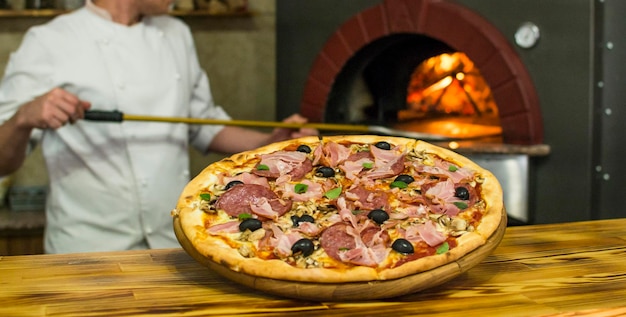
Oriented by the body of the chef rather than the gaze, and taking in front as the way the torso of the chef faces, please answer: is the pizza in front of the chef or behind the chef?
in front

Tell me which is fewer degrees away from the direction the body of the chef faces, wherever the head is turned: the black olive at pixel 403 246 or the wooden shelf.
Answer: the black olive

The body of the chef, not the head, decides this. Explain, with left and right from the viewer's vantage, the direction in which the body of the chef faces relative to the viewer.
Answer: facing the viewer and to the right of the viewer

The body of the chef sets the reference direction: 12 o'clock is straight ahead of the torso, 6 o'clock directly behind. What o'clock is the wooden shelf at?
The wooden shelf is roughly at 7 o'clock from the chef.

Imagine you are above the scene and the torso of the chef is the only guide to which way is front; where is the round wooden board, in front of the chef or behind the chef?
in front

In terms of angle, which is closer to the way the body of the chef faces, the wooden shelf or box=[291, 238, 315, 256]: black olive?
the black olive
